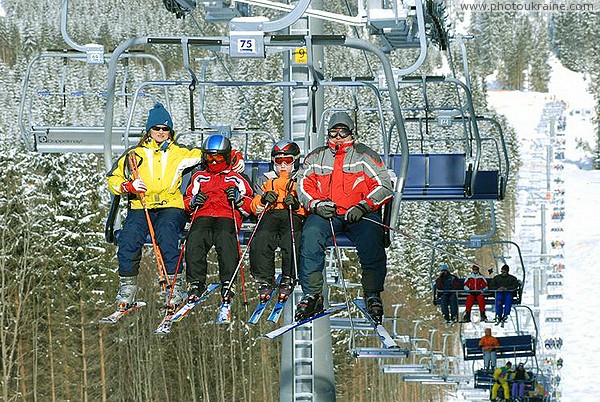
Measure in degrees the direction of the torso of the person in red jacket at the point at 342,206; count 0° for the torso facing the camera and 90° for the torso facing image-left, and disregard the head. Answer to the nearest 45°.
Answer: approximately 0°

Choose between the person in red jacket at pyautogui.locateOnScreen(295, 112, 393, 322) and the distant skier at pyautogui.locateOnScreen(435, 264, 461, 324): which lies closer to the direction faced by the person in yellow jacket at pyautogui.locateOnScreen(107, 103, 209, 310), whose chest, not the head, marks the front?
the person in red jacket

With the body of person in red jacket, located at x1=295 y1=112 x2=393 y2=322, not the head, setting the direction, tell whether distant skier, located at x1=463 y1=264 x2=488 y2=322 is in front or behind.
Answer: behind

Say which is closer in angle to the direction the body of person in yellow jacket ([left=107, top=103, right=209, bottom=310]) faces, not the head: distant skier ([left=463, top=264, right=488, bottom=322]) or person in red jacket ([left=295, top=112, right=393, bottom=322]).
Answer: the person in red jacket

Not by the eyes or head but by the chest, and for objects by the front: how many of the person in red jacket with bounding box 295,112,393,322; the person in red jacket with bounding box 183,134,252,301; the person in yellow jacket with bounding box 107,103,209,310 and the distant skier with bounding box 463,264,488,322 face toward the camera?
4

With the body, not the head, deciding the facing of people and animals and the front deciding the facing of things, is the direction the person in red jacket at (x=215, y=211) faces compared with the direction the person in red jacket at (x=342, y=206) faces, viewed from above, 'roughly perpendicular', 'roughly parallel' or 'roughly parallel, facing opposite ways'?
roughly parallel

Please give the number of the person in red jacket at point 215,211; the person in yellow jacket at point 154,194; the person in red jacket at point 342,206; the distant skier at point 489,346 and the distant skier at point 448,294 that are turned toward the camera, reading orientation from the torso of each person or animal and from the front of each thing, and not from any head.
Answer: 5

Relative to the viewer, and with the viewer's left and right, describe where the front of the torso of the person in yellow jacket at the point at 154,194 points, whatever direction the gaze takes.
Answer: facing the viewer

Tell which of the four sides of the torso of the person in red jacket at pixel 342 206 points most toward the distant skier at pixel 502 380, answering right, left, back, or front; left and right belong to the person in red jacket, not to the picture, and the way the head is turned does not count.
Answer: back

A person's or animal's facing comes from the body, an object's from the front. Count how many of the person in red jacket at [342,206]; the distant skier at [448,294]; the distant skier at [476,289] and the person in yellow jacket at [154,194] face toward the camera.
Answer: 4

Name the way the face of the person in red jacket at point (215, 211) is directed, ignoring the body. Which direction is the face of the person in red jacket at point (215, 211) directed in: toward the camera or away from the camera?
toward the camera

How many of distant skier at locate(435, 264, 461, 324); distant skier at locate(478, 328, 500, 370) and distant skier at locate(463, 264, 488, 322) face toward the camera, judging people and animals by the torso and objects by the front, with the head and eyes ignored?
3

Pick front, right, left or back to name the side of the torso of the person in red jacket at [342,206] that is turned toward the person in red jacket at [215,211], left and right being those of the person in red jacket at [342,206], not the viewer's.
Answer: right

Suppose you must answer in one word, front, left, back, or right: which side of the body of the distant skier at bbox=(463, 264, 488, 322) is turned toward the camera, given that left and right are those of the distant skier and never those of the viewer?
front
